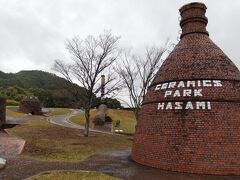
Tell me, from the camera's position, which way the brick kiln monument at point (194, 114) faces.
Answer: facing the viewer
